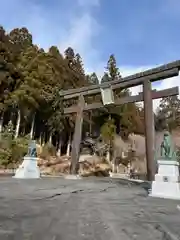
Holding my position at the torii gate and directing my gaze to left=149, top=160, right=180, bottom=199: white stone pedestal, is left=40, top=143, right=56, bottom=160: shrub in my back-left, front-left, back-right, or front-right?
back-right

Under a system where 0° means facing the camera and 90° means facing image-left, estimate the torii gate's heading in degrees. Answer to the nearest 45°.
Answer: approximately 45°

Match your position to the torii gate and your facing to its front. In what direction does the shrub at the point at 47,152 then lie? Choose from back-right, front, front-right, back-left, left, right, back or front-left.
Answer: right

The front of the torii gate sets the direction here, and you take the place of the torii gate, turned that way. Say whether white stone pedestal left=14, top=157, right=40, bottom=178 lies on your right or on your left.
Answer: on your right

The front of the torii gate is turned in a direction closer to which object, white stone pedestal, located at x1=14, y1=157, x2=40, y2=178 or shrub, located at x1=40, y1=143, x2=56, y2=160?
the white stone pedestal
